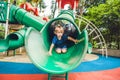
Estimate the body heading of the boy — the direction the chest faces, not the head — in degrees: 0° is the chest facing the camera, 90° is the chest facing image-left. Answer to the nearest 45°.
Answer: approximately 0°

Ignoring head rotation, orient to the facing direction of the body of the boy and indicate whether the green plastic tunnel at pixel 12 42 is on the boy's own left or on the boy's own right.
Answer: on the boy's own right

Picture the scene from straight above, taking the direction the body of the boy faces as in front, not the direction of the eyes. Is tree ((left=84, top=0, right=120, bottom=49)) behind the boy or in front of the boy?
behind
